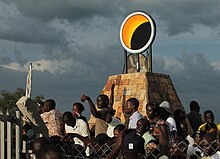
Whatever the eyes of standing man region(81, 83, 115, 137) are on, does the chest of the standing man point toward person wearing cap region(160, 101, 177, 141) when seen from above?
no

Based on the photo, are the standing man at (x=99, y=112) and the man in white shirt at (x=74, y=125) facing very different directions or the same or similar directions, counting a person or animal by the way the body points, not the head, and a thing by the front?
same or similar directions

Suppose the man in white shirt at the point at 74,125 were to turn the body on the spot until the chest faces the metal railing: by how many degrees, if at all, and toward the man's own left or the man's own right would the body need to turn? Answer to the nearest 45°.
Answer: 0° — they already face it

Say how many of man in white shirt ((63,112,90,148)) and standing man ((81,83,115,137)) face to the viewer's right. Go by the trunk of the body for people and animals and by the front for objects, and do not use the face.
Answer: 0
